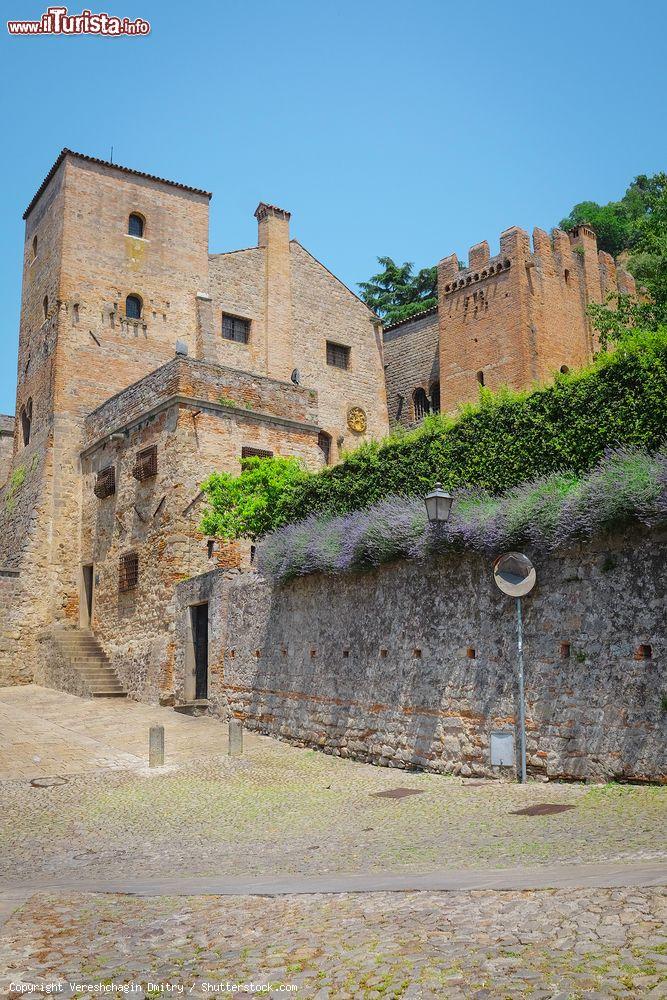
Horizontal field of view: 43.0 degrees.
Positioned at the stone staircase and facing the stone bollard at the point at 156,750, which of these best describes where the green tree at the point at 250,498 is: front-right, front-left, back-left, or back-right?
front-left

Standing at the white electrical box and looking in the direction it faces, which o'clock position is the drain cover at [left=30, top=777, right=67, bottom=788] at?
The drain cover is roughly at 3 o'clock from the white electrical box.

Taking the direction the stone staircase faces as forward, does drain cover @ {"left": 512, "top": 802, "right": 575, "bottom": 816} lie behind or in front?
in front

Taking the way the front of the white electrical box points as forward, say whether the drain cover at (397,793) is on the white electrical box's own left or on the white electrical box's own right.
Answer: on the white electrical box's own right

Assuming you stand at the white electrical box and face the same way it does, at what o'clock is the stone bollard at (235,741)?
The stone bollard is roughly at 4 o'clock from the white electrical box.

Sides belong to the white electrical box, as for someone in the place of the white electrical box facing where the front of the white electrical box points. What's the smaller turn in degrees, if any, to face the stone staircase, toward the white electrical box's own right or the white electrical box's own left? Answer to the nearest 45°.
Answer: approximately 135° to the white electrical box's own right

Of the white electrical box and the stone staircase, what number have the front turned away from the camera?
0

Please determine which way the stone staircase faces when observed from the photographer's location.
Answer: facing the viewer and to the right of the viewer

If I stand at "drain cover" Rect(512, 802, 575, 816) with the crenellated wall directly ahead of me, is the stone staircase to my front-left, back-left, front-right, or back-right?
front-left

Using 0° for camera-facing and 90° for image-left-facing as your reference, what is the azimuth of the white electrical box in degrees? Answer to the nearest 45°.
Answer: approximately 0°

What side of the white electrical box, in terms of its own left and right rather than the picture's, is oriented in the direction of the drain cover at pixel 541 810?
front

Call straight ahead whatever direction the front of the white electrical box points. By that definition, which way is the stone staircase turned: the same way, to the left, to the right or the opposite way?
to the left

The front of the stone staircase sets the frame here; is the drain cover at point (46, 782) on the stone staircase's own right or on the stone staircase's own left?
on the stone staircase's own right

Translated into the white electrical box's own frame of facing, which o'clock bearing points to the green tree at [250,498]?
The green tree is roughly at 5 o'clock from the white electrical box.
